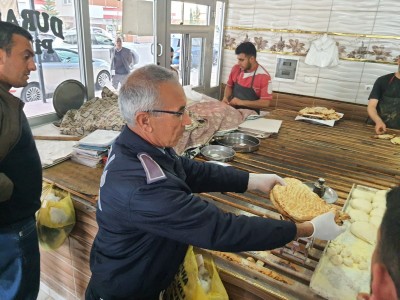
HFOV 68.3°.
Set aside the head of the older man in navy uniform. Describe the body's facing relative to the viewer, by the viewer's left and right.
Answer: facing to the right of the viewer

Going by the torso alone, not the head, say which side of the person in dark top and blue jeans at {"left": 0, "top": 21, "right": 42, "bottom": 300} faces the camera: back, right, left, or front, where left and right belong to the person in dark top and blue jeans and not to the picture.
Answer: right

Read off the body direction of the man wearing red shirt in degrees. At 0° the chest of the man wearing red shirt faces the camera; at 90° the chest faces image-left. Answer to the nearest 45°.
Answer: approximately 45°

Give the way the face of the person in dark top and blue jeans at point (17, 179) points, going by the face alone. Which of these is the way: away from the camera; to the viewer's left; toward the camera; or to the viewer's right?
to the viewer's right

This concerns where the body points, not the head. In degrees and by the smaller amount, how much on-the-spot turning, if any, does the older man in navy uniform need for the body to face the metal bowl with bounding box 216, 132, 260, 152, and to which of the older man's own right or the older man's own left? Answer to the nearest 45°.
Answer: approximately 90° to the older man's own left

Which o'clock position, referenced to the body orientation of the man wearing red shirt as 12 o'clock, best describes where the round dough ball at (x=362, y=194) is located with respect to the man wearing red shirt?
The round dough ball is roughly at 10 o'clock from the man wearing red shirt.

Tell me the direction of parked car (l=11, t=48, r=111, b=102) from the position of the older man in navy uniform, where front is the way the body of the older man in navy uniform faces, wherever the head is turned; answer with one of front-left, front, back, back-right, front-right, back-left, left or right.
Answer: back-left

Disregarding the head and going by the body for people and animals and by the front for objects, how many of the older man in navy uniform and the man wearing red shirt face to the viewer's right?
1

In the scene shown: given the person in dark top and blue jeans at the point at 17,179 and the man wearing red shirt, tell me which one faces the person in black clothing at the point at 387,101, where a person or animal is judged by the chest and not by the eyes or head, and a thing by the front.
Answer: the person in dark top and blue jeans at the point at 17,179
